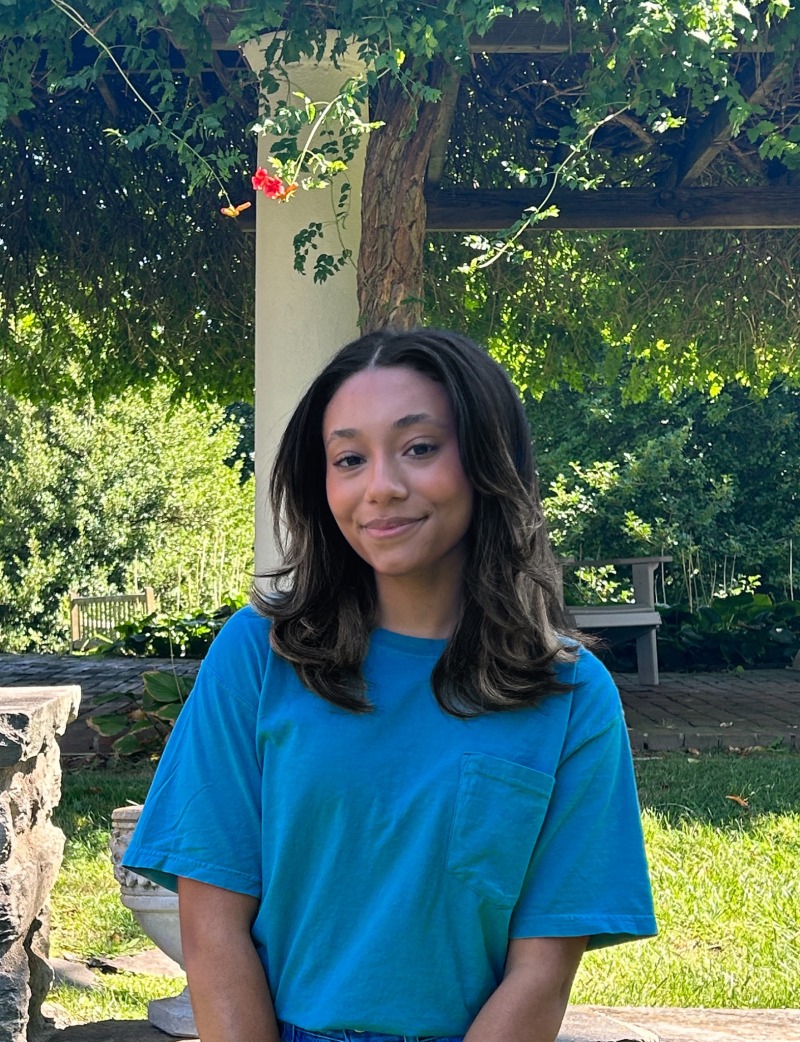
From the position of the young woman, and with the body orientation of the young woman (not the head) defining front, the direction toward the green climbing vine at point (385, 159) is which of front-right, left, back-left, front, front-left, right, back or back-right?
back

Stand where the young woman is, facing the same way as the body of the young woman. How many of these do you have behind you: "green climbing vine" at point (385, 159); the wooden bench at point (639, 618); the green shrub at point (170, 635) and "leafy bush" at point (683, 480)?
4

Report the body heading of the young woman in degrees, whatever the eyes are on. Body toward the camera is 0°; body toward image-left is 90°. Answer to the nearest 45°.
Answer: approximately 0°

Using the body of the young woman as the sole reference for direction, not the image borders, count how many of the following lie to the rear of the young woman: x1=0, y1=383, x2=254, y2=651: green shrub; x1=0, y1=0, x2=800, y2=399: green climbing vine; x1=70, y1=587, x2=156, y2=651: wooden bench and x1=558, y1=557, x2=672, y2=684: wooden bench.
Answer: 4

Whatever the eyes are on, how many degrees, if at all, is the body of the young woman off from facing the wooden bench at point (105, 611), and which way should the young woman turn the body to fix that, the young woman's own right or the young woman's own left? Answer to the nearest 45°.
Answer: approximately 180°

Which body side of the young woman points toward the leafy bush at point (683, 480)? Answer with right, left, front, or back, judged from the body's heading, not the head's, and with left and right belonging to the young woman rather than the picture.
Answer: back

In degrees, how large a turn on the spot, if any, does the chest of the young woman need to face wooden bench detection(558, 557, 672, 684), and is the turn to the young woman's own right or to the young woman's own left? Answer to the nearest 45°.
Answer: approximately 180°

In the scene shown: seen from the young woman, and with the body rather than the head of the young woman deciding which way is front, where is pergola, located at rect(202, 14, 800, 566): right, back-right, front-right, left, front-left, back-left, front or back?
back

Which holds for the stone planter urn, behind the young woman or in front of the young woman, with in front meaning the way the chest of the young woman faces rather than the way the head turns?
behind

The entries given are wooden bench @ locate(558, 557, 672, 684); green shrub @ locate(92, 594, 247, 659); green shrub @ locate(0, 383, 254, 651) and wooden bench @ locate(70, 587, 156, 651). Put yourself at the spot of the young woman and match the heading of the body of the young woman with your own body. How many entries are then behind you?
4
